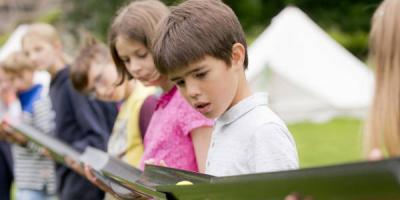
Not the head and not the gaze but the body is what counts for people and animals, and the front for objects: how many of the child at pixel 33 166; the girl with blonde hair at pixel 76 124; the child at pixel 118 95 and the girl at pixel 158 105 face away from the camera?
0

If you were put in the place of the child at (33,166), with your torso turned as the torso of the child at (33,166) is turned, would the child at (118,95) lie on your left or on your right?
on your left

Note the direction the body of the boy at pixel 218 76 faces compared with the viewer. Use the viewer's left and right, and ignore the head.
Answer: facing the viewer and to the left of the viewer

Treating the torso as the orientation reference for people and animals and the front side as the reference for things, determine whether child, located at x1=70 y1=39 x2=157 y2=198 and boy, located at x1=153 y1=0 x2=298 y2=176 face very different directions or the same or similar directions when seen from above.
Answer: same or similar directions

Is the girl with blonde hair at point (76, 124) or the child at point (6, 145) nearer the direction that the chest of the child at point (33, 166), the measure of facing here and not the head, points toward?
the girl with blonde hair
